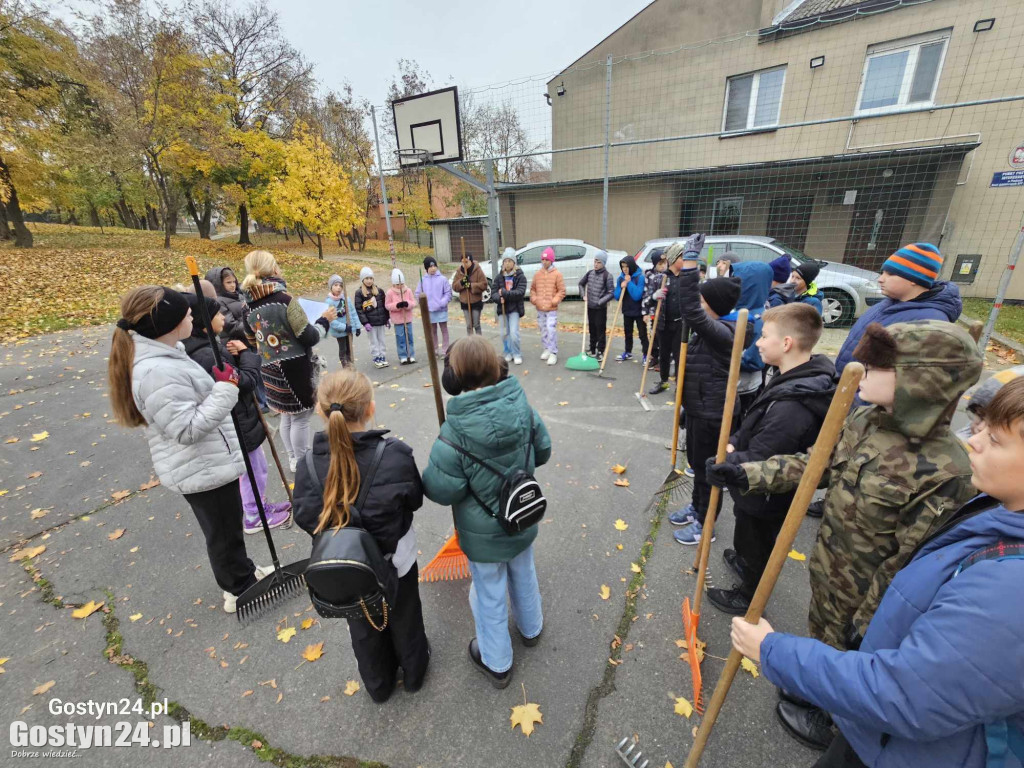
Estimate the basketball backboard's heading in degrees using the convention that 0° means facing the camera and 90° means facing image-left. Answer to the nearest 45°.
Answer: approximately 45°

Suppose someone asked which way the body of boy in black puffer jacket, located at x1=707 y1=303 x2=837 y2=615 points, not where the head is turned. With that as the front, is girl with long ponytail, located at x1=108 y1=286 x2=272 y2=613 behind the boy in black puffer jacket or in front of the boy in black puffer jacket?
in front

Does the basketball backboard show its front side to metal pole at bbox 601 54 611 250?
no

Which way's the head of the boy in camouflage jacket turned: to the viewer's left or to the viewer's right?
to the viewer's left

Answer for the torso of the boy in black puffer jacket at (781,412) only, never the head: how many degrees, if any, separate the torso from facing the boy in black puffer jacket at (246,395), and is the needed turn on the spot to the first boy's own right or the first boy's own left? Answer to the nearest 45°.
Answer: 0° — they already face them

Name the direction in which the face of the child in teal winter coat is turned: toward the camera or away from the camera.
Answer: away from the camera

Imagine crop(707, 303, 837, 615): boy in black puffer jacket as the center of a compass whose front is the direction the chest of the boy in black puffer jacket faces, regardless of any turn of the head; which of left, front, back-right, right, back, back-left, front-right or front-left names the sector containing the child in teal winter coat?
front-left

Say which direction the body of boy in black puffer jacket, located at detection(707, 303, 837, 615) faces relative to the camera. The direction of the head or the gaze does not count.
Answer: to the viewer's left

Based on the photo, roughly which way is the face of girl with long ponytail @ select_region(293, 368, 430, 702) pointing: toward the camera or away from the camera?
away from the camera

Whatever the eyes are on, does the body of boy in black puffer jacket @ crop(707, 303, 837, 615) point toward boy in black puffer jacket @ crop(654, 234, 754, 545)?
no

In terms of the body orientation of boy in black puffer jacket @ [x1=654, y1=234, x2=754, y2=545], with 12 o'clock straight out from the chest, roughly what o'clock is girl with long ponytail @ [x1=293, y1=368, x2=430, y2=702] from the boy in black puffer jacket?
The girl with long ponytail is roughly at 10 o'clock from the boy in black puffer jacket.

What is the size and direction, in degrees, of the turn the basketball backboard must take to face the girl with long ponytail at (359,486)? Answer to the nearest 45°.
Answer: approximately 45° to its left

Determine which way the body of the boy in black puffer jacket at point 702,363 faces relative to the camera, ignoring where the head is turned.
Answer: to the viewer's left

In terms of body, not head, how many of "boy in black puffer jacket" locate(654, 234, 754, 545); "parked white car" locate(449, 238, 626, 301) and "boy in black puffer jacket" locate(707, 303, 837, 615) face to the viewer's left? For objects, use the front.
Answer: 3

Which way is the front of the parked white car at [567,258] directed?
to the viewer's left
